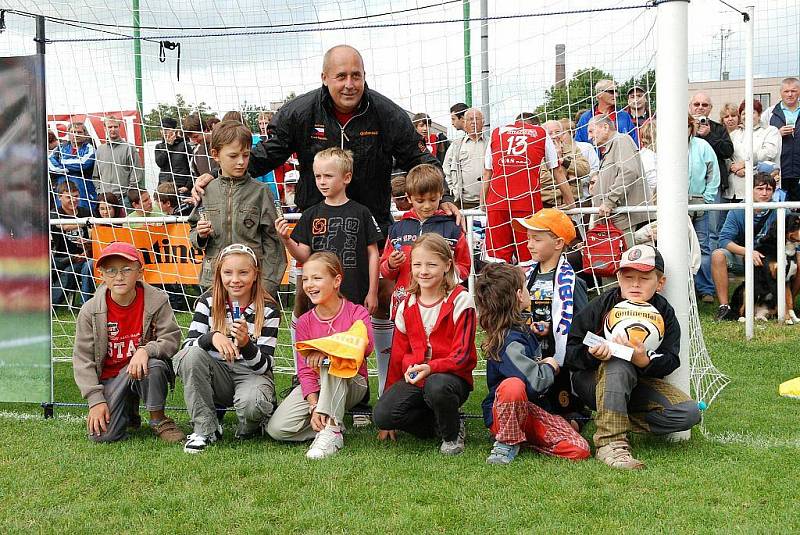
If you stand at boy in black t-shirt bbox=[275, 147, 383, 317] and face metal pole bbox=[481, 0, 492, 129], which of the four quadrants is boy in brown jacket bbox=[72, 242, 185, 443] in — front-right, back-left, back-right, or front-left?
back-left

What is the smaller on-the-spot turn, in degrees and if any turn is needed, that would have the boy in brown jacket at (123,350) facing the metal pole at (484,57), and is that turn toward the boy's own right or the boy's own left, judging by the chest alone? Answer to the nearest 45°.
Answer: approximately 90° to the boy's own left

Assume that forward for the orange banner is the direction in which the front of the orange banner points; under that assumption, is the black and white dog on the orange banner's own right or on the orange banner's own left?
on the orange banner's own left

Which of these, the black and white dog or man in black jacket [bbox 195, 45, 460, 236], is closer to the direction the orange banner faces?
the man in black jacket

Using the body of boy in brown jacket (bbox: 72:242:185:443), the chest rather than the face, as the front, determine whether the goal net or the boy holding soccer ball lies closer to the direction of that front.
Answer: the boy holding soccer ball
